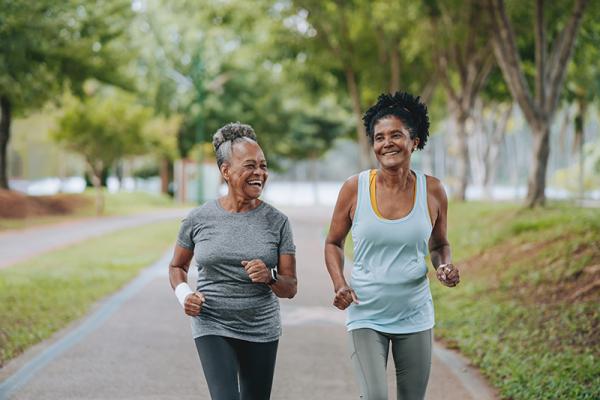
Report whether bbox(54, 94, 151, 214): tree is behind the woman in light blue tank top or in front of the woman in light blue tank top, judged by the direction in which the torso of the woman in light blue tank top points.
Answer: behind

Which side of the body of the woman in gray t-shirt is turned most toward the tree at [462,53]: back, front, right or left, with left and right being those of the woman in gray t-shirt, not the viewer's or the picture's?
back

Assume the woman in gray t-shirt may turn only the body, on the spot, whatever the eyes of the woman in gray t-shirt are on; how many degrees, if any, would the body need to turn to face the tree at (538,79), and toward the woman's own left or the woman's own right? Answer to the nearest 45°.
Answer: approximately 135° to the woman's own left

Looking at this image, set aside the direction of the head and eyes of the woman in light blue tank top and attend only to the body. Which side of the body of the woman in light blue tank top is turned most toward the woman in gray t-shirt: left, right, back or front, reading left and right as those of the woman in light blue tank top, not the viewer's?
right

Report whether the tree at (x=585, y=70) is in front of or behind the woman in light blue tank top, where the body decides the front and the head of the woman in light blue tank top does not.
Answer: behind

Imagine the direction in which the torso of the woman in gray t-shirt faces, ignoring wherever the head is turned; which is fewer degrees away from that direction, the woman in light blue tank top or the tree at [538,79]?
the woman in light blue tank top

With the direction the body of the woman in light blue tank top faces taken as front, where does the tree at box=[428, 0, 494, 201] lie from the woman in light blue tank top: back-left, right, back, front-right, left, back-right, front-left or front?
back

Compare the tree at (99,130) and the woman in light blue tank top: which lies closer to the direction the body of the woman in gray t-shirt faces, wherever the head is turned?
the woman in light blue tank top

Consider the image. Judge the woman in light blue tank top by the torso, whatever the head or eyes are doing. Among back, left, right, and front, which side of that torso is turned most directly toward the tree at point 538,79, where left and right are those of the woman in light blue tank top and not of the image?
back

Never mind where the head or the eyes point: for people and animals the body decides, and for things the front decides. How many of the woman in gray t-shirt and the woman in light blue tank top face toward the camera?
2

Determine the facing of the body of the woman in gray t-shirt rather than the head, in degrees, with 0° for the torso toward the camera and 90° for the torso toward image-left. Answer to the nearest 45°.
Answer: approximately 0°
